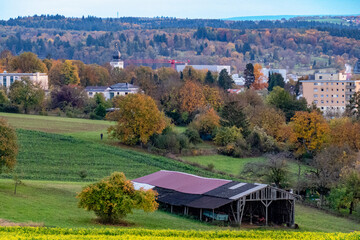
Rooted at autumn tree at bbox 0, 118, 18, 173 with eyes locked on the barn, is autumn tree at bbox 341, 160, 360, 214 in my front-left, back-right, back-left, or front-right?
front-left

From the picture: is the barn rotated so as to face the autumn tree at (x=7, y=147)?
no

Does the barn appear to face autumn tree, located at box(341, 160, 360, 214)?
no

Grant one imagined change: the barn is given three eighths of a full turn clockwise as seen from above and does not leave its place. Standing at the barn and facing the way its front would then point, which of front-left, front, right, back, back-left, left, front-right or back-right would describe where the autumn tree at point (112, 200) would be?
front-left

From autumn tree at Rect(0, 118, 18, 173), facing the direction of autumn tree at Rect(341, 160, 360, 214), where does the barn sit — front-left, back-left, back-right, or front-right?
front-right

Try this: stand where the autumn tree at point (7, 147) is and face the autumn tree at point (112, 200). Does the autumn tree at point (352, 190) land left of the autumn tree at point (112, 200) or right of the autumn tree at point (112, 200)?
left
